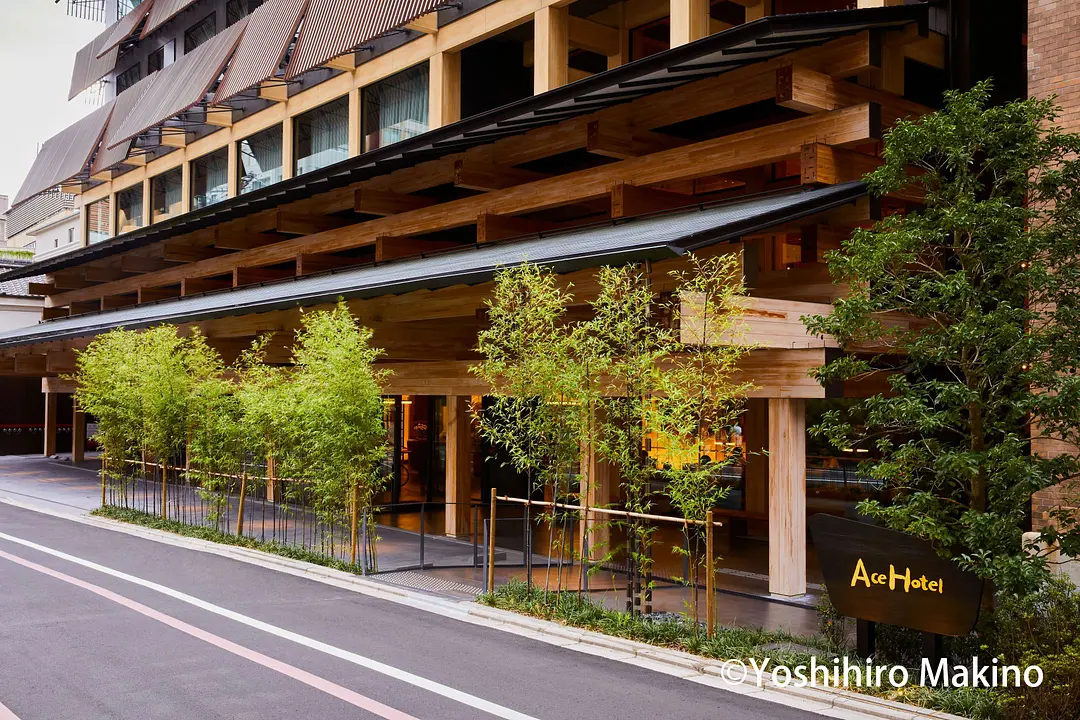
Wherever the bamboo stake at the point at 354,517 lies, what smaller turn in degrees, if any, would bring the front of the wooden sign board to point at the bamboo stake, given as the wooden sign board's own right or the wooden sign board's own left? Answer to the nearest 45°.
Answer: approximately 135° to the wooden sign board's own right

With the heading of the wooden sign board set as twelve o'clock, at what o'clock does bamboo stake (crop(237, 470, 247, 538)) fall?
The bamboo stake is roughly at 4 o'clock from the wooden sign board.

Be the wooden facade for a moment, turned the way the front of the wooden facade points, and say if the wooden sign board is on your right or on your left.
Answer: on your left

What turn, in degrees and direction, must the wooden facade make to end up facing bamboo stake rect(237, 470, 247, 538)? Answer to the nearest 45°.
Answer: approximately 45° to its right

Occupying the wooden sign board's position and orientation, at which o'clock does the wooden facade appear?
The wooden facade is roughly at 5 o'clock from the wooden sign board.
